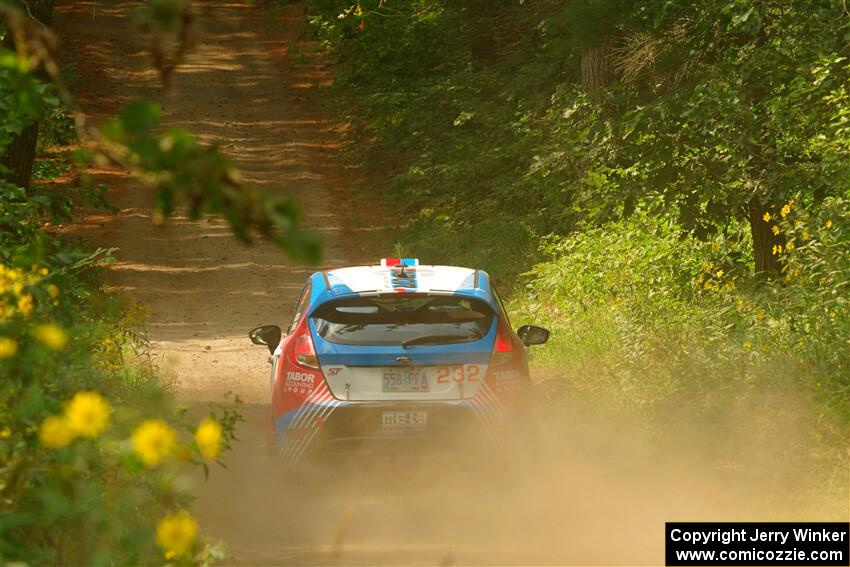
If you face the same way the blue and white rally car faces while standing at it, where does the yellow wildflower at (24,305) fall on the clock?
The yellow wildflower is roughly at 7 o'clock from the blue and white rally car.

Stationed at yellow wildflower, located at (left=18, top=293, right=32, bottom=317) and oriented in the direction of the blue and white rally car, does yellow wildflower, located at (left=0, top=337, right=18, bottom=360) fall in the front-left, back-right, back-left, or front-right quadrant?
back-right

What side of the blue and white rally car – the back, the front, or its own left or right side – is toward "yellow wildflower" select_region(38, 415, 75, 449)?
back

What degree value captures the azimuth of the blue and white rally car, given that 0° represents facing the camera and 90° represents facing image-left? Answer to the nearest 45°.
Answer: approximately 180°

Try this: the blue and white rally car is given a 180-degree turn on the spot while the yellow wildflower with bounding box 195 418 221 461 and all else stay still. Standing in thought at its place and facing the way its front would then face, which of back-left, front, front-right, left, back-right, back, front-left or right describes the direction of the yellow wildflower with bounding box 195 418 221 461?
front

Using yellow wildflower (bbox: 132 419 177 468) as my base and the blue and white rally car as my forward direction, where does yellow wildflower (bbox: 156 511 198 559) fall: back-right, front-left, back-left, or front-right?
back-right

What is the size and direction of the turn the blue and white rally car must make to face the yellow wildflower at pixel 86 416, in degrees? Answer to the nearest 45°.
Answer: approximately 180°

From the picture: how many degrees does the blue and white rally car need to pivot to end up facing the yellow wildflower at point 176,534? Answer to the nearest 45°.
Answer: approximately 180°

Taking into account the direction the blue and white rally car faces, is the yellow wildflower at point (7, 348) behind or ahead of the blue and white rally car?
behind

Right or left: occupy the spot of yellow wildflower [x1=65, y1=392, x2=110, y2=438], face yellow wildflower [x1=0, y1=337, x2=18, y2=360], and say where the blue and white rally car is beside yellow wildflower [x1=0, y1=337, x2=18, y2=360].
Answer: right
